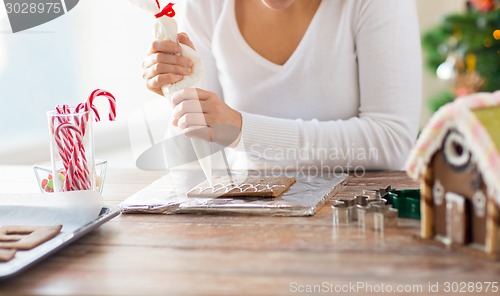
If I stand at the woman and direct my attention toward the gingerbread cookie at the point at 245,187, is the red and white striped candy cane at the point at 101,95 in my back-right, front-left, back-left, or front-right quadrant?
front-right

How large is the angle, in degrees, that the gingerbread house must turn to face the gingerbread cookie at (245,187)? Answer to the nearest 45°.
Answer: approximately 90° to its right

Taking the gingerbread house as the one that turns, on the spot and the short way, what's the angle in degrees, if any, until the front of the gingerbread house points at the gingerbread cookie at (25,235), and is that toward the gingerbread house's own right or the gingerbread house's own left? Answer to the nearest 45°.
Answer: approximately 45° to the gingerbread house's own right

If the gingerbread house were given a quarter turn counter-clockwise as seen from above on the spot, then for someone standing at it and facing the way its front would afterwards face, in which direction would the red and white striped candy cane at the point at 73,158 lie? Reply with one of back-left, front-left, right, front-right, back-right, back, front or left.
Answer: back-right

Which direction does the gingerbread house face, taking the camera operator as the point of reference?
facing the viewer and to the left of the viewer

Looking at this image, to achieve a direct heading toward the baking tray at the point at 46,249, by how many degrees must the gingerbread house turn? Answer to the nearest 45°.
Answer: approximately 45° to its right

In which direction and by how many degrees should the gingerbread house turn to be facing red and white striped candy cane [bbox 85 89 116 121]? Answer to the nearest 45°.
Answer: approximately 45° to its right
